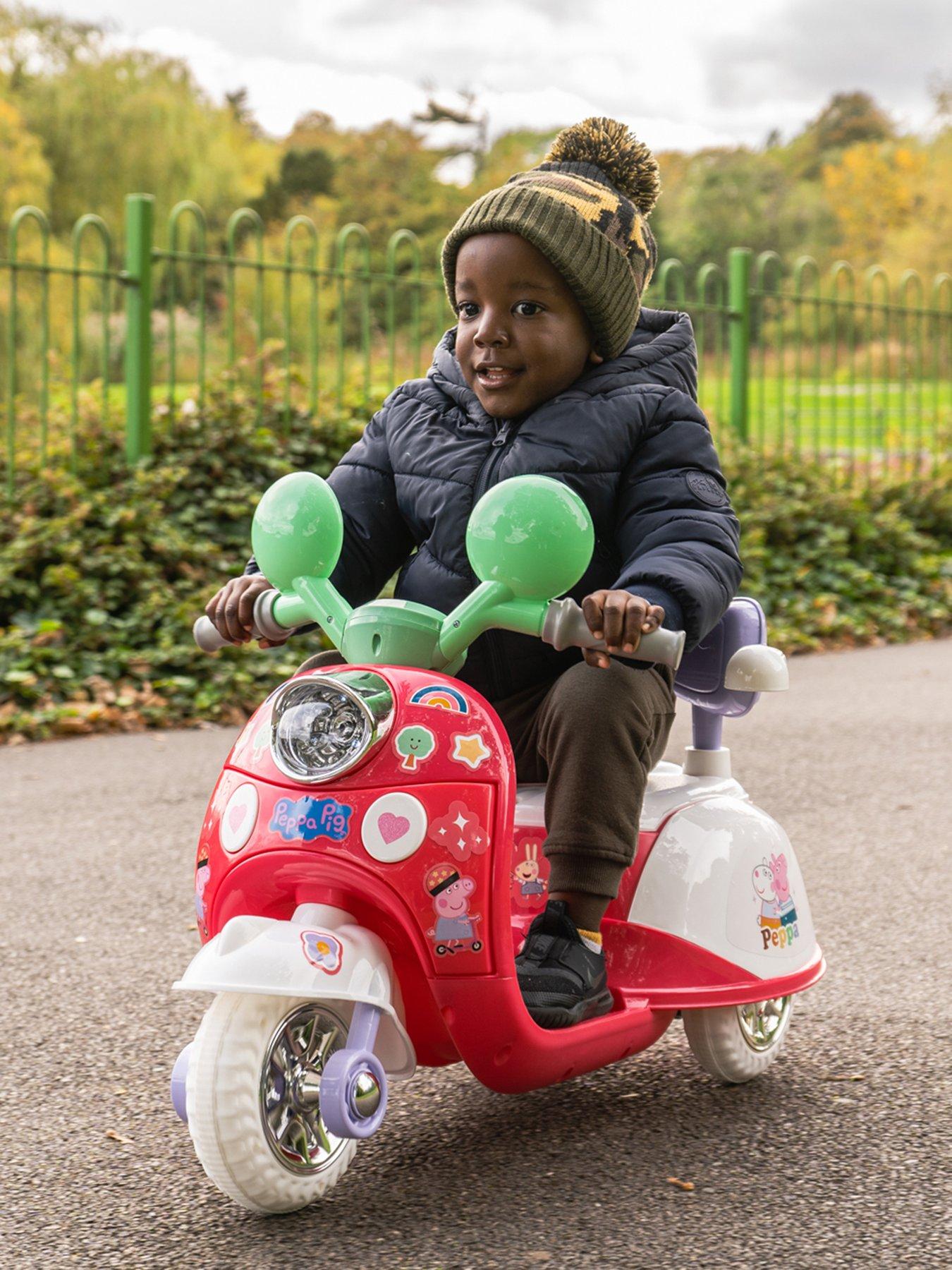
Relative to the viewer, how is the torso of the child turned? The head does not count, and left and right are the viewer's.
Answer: facing the viewer and to the left of the viewer

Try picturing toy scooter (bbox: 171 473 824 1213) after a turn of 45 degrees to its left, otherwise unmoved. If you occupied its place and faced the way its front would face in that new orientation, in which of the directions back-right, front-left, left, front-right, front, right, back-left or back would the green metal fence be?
back

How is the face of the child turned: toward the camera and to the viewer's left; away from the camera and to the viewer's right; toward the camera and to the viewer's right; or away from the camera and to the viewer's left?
toward the camera and to the viewer's left

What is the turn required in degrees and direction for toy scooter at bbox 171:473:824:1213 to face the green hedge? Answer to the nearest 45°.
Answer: approximately 135° to its right

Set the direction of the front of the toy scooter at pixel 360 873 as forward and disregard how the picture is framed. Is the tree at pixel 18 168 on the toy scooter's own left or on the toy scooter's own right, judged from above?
on the toy scooter's own right

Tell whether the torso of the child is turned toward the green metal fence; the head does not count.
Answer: no

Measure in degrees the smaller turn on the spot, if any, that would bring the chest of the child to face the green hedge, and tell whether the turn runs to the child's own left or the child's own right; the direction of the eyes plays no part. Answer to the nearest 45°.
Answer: approximately 135° to the child's own right
